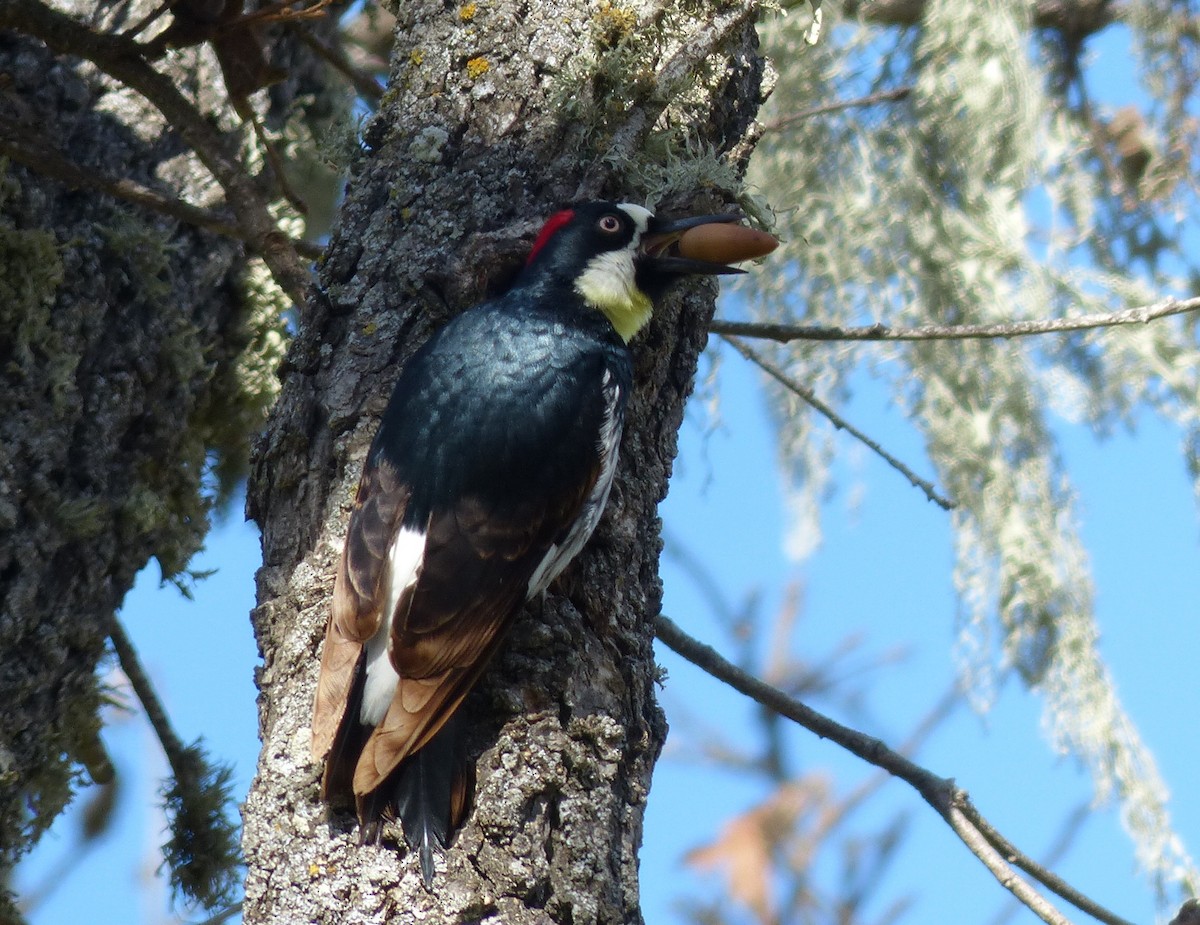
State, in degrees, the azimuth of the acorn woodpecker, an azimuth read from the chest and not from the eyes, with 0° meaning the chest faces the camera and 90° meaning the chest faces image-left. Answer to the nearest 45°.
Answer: approximately 225°

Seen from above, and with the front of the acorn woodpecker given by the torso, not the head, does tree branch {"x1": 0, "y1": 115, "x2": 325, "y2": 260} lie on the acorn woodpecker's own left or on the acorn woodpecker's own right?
on the acorn woodpecker's own left
